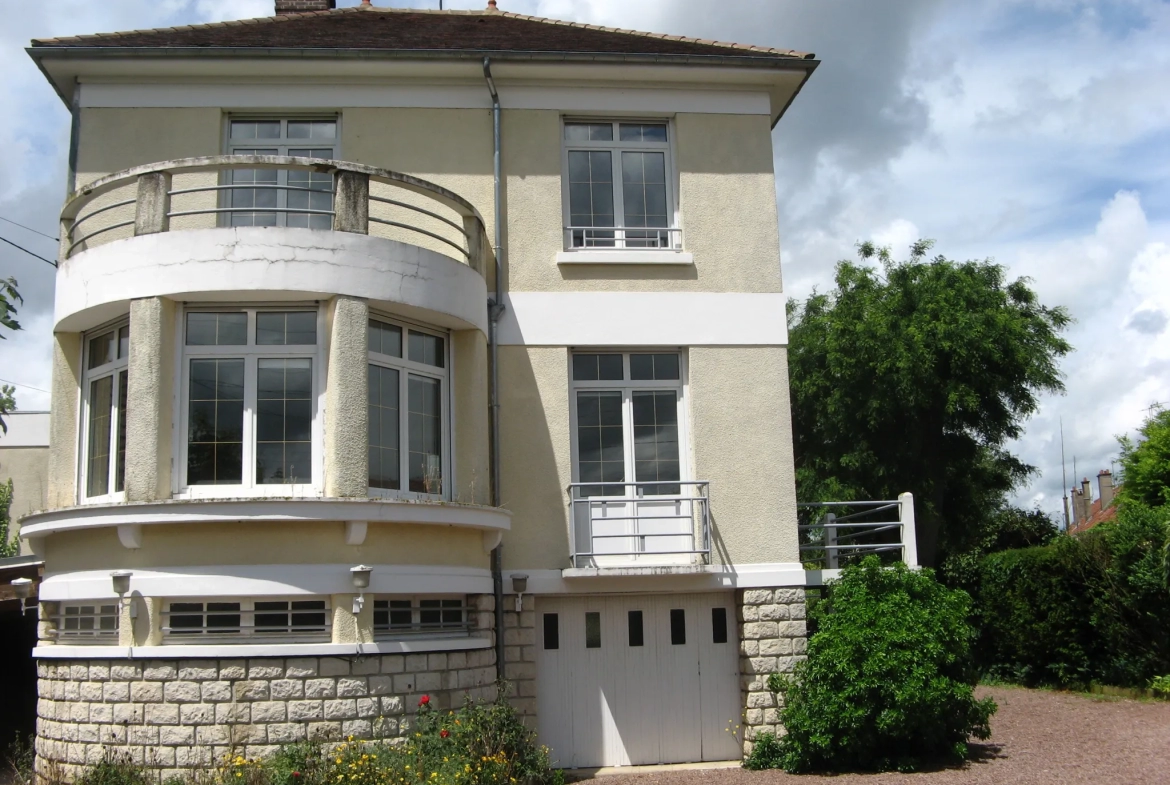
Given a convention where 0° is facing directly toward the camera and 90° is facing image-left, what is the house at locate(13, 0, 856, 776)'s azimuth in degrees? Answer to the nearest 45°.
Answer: approximately 0°

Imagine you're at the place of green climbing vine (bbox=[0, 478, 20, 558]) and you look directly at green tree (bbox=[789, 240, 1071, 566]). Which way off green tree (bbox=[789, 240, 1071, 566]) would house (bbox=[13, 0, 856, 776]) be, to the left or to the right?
right

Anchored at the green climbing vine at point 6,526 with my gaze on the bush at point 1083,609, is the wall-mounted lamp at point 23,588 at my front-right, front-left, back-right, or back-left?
front-right

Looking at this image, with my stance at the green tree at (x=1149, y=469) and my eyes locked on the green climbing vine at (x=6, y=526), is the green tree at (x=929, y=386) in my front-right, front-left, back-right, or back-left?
front-right

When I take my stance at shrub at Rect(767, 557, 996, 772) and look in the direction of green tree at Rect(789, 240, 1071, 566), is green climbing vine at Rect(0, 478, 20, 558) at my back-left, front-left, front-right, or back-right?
front-left

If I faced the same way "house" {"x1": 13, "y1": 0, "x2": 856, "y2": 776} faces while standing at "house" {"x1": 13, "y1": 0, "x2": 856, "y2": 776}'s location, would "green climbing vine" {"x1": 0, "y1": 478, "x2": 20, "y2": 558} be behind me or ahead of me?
behind

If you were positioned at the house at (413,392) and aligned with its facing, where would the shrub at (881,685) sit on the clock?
The shrub is roughly at 9 o'clock from the house.

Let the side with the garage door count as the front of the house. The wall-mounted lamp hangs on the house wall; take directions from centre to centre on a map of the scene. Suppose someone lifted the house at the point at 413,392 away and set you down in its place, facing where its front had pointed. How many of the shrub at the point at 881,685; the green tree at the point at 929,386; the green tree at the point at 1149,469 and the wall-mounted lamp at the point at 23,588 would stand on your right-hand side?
1

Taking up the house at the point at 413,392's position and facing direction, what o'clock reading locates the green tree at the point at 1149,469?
The green tree is roughly at 8 o'clock from the house.

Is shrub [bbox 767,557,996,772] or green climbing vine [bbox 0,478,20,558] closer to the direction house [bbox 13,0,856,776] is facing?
the shrub

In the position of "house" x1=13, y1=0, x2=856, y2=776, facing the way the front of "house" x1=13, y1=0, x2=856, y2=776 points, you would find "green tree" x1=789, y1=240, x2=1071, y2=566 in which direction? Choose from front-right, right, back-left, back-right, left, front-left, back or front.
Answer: back-left

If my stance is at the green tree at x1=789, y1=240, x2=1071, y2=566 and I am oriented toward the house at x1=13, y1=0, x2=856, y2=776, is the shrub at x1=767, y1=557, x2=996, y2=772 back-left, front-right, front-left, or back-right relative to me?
front-left

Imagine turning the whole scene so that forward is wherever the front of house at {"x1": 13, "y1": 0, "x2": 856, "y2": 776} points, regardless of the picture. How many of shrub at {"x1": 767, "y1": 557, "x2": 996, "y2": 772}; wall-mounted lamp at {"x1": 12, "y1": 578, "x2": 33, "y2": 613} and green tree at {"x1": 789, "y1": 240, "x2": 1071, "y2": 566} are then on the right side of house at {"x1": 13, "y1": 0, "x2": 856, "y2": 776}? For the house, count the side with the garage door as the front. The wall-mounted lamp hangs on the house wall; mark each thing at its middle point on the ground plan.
1

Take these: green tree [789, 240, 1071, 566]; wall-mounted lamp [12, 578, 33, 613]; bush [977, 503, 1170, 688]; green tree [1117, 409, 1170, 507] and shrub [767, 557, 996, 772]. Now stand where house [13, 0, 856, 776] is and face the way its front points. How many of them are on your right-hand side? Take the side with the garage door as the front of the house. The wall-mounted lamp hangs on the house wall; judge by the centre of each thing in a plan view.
1

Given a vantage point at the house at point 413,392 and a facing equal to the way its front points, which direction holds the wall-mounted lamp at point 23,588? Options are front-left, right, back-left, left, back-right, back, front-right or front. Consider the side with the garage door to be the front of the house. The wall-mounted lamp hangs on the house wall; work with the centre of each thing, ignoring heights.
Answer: right

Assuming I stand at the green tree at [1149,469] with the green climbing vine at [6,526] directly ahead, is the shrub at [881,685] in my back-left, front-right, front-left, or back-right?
front-left

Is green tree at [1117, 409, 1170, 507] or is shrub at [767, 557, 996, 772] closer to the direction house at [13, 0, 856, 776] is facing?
the shrub
